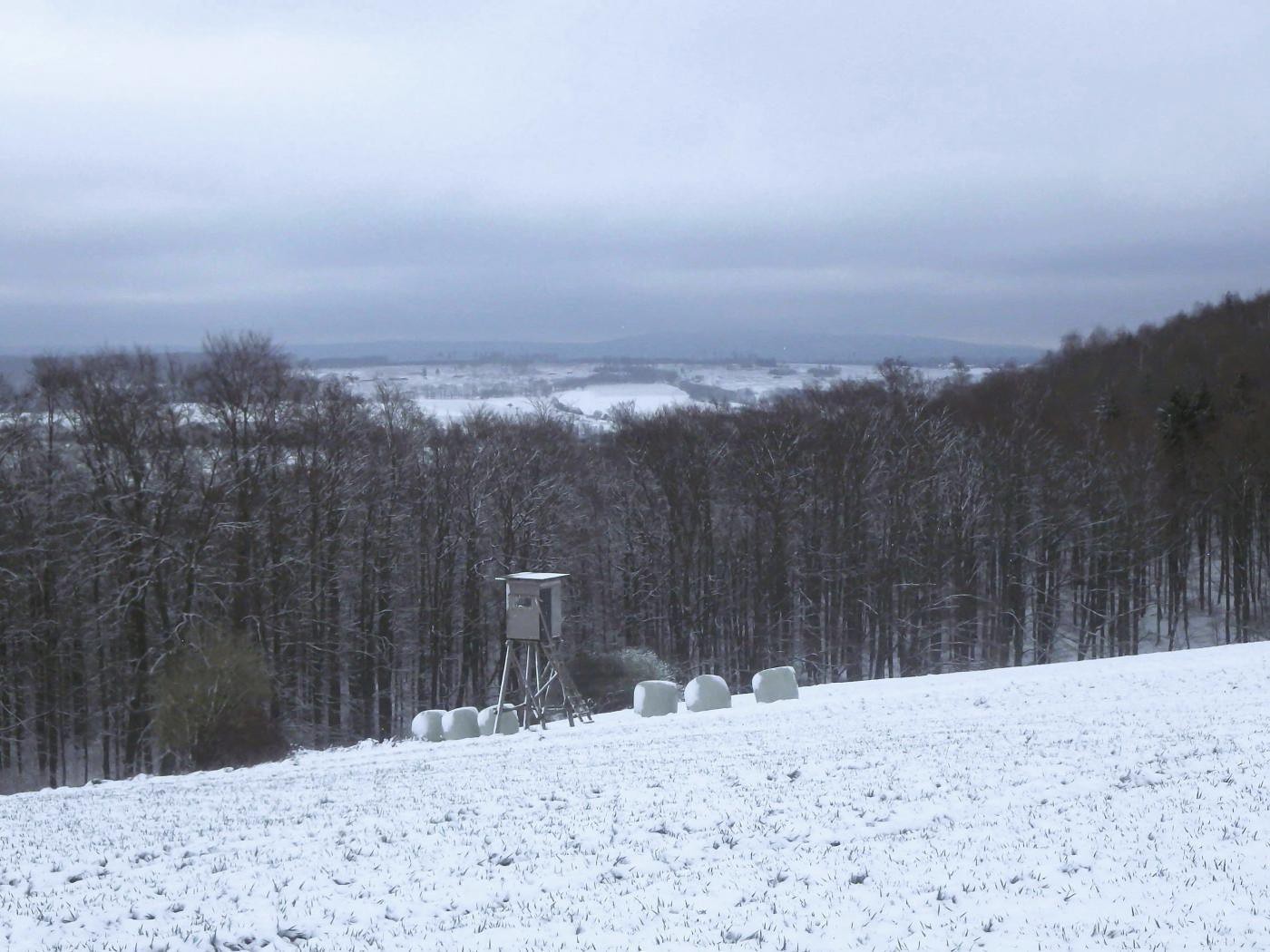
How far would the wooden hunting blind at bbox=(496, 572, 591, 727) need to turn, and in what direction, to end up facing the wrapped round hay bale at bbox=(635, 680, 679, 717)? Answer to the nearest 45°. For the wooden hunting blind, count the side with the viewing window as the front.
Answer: approximately 90° to its left

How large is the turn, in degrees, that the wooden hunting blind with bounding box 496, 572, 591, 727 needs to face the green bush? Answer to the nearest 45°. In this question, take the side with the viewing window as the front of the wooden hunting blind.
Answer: approximately 45° to its right

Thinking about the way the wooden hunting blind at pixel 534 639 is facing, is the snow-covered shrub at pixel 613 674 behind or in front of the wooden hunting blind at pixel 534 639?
behind

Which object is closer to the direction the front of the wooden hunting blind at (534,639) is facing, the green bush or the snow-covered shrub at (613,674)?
the green bush

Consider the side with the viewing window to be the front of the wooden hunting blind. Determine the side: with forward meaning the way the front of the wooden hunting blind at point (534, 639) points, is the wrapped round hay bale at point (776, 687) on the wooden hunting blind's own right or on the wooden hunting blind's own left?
on the wooden hunting blind's own left
